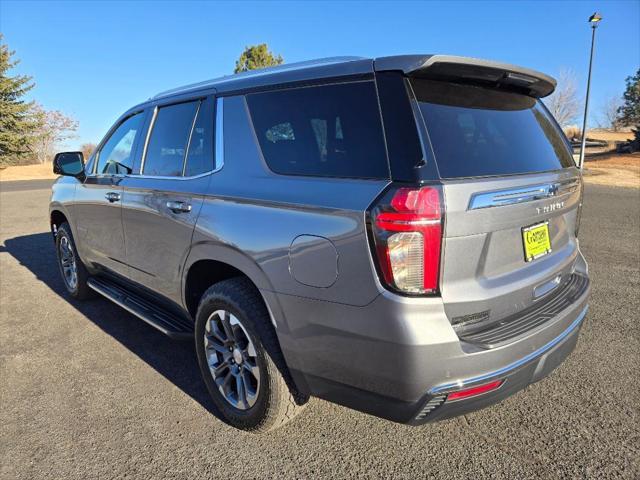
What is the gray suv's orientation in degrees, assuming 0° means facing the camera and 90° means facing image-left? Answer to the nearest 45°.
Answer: approximately 135°
